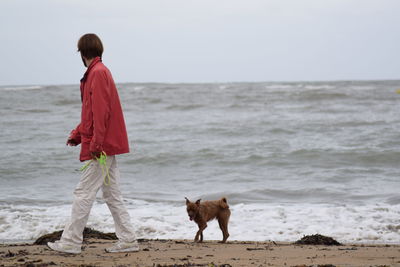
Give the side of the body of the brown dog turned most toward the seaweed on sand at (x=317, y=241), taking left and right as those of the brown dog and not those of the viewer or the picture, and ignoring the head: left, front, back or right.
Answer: back

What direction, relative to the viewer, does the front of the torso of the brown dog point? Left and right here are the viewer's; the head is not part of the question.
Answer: facing to the left of the viewer

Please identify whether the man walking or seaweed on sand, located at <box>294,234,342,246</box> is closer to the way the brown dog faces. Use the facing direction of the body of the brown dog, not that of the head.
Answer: the man walking

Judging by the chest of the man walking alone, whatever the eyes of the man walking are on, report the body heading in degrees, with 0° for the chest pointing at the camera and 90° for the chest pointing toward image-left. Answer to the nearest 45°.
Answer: approximately 90°

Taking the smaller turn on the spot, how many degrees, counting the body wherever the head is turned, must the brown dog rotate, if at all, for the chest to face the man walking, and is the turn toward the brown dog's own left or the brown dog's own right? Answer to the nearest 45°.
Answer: approximately 45° to the brown dog's own left
